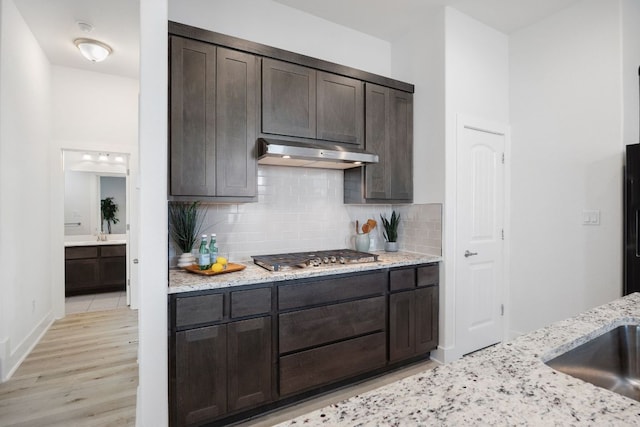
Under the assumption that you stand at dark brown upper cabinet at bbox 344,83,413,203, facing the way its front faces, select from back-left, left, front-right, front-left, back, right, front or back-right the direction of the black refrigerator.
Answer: front-left

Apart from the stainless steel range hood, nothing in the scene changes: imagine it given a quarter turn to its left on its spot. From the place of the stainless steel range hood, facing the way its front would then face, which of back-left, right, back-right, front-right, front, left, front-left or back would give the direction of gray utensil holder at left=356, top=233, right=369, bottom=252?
front

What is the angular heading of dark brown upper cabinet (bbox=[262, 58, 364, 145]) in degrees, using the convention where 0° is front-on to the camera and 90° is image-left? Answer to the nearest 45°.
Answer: approximately 315°

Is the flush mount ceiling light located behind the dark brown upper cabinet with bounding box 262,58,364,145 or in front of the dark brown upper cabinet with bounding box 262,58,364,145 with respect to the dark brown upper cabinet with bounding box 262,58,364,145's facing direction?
behind

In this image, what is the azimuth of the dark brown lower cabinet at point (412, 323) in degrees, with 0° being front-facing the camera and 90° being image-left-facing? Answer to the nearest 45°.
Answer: approximately 315°

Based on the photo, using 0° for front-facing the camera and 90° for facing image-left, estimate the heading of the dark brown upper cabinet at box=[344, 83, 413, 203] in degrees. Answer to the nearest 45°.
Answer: approximately 315°

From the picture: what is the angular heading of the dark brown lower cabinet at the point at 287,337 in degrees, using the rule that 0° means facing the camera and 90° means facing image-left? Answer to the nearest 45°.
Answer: approximately 315°

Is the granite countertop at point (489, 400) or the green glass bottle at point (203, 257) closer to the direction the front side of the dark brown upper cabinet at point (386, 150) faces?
the granite countertop

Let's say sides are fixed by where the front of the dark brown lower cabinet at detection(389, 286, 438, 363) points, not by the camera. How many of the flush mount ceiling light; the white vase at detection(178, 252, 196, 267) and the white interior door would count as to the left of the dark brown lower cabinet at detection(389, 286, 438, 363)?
1
